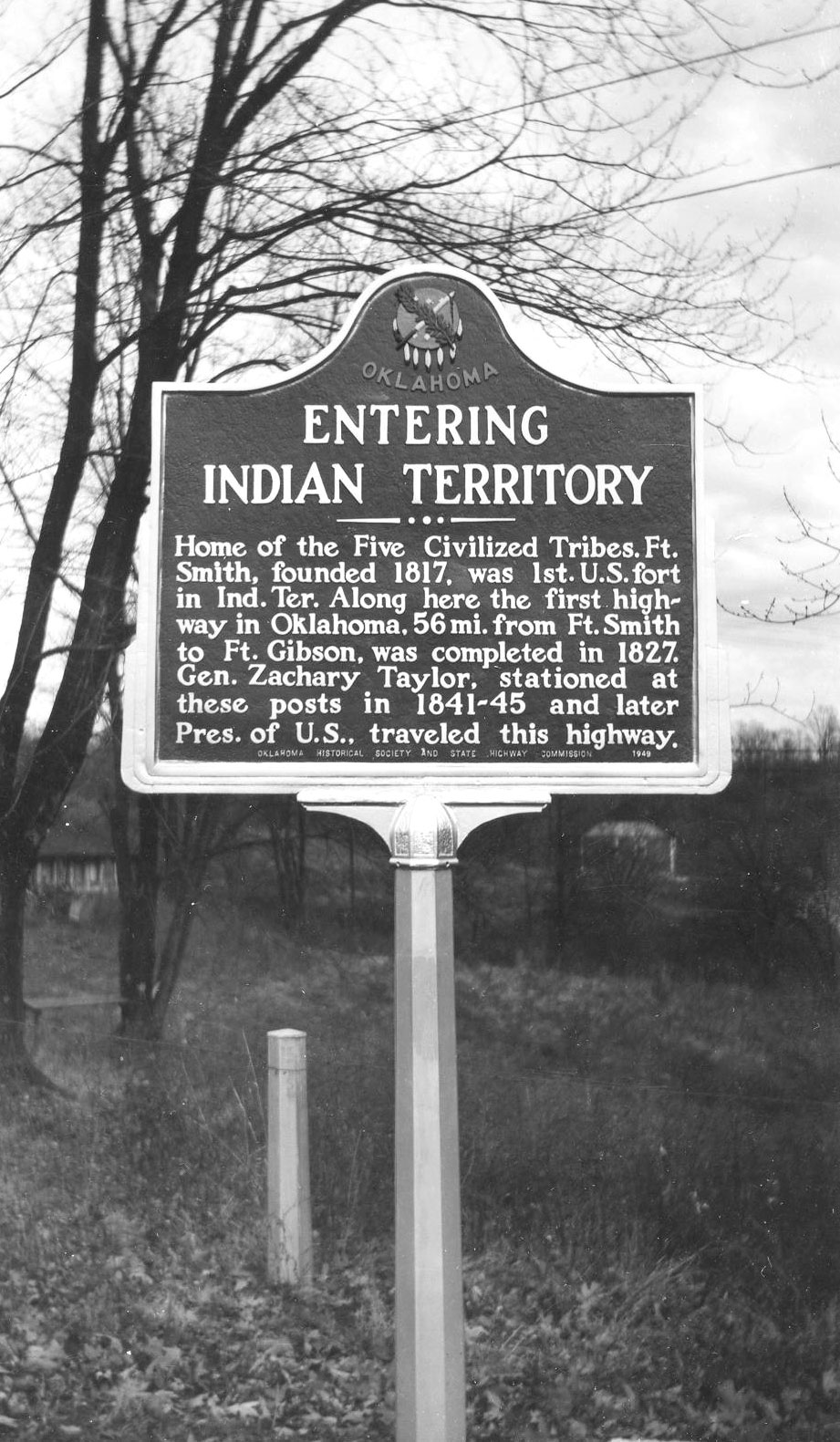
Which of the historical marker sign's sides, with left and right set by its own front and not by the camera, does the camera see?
front

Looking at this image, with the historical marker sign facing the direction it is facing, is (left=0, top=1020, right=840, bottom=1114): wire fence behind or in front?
behind
